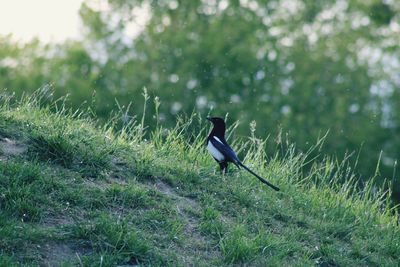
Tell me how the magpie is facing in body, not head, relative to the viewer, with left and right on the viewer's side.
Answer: facing to the left of the viewer
